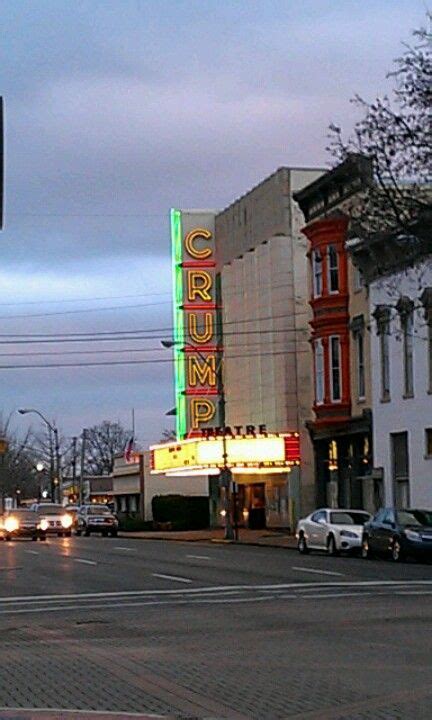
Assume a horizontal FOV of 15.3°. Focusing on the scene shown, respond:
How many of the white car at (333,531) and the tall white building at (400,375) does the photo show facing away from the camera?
0

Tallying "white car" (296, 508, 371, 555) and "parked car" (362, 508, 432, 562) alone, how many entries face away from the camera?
0

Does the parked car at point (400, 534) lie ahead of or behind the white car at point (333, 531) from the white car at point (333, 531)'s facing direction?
ahead

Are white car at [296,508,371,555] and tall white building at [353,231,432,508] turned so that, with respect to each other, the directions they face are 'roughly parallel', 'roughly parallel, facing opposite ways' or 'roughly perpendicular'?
roughly perpendicular

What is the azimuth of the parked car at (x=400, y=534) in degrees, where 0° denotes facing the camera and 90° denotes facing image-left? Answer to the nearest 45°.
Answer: approximately 315°

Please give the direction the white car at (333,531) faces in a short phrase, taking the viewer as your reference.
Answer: facing the viewer and to the right of the viewer

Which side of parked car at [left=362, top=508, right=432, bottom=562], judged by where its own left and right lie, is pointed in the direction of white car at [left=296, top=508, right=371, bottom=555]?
back

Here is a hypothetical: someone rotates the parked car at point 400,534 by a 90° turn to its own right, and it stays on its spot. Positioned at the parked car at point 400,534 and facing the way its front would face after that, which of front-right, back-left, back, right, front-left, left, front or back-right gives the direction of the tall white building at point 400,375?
back-right
